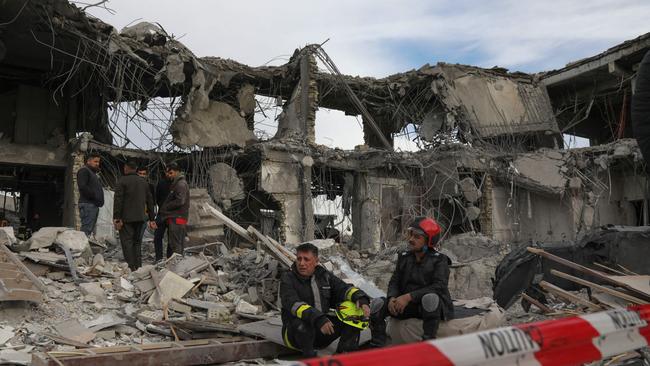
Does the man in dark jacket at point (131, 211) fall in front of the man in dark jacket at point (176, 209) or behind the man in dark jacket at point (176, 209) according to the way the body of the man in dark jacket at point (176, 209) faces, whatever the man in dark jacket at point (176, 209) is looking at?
in front

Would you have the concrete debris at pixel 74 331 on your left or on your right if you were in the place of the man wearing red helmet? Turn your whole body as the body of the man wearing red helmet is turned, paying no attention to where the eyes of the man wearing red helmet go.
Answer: on your right

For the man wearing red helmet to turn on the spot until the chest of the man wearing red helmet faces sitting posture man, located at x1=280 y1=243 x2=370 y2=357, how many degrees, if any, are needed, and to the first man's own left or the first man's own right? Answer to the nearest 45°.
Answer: approximately 45° to the first man's own right

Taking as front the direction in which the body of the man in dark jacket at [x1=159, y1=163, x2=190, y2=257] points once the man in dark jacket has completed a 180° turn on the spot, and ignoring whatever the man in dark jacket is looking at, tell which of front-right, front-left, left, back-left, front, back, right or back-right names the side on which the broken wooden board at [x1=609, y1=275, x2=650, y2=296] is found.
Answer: front-right

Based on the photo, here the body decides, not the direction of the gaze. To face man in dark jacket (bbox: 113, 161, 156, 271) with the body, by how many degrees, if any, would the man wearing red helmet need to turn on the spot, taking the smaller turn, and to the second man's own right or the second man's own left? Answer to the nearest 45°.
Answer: approximately 90° to the second man's own right

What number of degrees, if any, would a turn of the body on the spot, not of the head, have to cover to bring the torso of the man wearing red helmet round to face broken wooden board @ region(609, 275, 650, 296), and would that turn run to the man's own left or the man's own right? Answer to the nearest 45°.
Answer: approximately 135° to the man's own left

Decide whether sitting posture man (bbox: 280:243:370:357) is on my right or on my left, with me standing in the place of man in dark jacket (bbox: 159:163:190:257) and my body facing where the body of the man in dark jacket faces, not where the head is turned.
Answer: on my left

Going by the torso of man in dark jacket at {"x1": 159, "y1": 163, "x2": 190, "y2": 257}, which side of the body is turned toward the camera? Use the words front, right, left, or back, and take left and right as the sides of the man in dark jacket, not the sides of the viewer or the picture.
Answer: left
